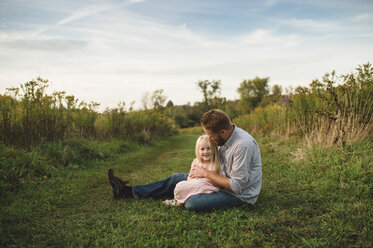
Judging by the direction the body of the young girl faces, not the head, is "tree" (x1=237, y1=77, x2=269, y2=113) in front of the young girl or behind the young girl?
behind

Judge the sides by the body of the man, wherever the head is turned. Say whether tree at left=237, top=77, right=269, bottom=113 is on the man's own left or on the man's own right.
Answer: on the man's own right

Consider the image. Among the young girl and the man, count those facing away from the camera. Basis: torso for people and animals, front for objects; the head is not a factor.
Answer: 0

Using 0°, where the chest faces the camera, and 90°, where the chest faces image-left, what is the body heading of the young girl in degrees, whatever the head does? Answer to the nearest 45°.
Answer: approximately 45°

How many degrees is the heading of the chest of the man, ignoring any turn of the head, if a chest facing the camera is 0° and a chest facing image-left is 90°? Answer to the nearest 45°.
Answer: approximately 90°

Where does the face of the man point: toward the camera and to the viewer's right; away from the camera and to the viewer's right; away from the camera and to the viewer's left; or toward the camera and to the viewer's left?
toward the camera and to the viewer's left

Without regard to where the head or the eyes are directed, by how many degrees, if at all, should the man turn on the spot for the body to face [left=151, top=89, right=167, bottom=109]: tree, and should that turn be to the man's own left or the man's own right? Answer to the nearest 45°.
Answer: approximately 90° to the man's own right

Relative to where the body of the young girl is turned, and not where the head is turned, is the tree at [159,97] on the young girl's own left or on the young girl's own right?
on the young girl's own right
